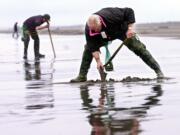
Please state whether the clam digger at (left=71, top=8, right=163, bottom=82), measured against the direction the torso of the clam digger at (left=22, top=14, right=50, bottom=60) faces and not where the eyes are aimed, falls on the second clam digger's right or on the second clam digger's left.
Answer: on the second clam digger's right

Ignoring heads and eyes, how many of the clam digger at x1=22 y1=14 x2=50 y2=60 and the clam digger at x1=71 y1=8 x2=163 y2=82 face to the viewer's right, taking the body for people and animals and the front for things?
1

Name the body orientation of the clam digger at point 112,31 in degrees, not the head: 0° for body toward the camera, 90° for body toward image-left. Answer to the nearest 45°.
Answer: approximately 45°

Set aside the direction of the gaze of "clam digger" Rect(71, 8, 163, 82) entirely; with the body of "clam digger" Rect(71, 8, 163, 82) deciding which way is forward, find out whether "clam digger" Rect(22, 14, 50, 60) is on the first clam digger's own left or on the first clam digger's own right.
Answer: on the first clam digger's own right

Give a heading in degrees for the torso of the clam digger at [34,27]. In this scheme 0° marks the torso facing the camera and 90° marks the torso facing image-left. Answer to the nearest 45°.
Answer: approximately 270°

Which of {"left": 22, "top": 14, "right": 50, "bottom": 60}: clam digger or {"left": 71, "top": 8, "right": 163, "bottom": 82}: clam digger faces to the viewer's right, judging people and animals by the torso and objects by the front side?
{"left": 22, "top": 14, "right": 50, "bottom": 60}: clam digger
